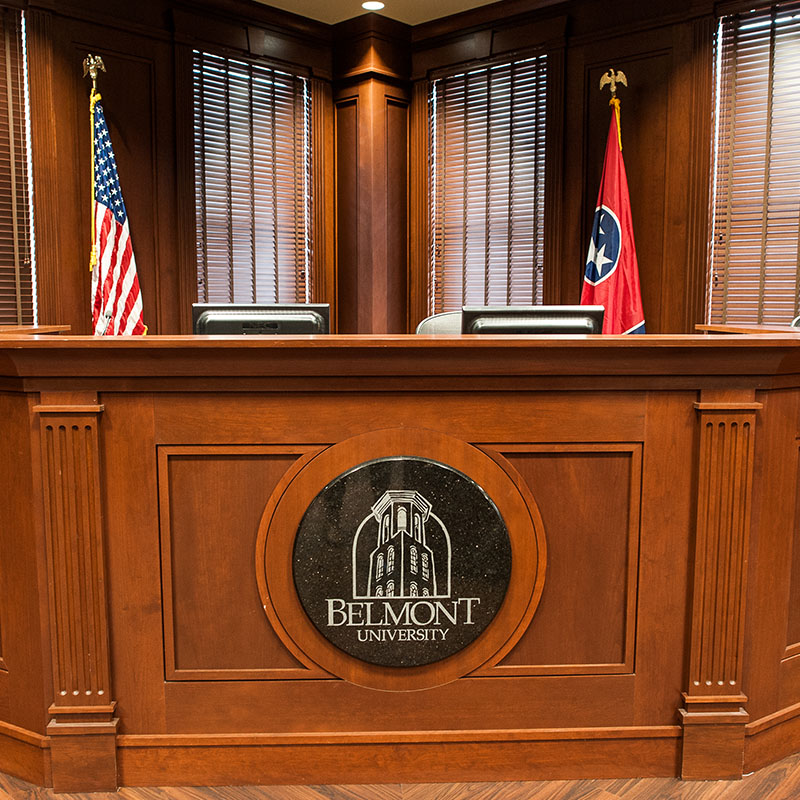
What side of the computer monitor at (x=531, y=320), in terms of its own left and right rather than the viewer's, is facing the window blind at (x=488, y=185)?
front

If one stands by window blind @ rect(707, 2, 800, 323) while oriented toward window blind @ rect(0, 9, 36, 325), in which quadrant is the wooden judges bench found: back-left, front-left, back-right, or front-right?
front-left

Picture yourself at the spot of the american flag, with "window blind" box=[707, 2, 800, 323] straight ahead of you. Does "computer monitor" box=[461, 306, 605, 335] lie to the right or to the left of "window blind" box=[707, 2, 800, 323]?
right

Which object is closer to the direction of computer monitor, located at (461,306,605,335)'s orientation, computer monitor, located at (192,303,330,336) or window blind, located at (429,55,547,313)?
the window blind

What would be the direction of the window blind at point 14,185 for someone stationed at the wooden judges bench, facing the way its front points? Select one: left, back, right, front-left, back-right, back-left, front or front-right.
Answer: back-right

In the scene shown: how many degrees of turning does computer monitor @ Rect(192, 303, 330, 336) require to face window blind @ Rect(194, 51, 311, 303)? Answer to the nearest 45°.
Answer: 0° — it already faces it

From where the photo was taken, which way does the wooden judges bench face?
toward the camera

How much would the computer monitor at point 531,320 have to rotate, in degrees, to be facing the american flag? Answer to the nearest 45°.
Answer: approximately 45° to its left

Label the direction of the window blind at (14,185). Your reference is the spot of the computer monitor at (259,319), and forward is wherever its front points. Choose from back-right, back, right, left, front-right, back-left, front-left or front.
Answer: front-left

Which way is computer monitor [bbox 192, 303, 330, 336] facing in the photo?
away from the camera

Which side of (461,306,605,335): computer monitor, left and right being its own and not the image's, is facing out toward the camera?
back

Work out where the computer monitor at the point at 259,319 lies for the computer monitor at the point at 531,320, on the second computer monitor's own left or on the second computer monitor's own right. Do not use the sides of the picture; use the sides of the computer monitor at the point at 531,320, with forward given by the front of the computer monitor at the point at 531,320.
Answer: on the second computer monitor's own left

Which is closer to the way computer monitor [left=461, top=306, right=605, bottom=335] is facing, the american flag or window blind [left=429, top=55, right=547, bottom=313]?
the window blind

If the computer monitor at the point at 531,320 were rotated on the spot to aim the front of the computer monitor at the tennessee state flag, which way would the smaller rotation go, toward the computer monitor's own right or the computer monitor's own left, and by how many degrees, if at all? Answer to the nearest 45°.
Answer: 0° — it already faces it

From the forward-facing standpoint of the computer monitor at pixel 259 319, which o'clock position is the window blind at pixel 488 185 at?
The window blind is roughly at 1 o'clock from the computer monitor.

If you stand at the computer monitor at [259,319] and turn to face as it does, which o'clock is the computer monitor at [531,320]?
the computer monitor at [531,320] is roughly at 4 o'clock from the computer monitor at [259,319].
